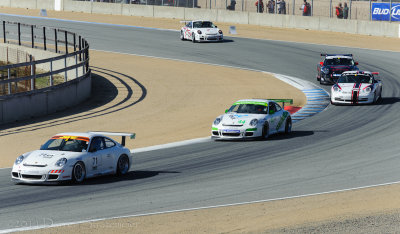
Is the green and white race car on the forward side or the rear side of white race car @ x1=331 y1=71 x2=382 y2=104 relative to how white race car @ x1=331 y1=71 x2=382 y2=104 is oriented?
on the forward side

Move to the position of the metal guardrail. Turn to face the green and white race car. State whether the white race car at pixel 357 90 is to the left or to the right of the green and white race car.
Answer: left

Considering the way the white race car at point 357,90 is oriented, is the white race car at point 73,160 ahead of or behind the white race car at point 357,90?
ahead

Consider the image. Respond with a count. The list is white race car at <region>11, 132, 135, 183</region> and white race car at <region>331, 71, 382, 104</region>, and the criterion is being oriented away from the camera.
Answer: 0

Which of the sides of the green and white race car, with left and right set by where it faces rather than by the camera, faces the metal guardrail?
right

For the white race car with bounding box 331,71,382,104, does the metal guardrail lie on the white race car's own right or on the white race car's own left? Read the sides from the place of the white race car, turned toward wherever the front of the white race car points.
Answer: on the white race car's own right

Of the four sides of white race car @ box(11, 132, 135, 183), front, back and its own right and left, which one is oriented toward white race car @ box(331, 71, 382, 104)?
back

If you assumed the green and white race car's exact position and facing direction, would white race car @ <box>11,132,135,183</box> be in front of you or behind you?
in front

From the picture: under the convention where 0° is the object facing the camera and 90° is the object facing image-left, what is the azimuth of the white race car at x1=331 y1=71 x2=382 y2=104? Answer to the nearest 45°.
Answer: approximately 0°

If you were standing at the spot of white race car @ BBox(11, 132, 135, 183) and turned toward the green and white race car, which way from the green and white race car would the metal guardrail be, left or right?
left

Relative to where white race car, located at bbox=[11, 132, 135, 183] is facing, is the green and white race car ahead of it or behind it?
behind

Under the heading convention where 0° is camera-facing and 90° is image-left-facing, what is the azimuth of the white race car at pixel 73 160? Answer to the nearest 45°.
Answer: approximately 45°
